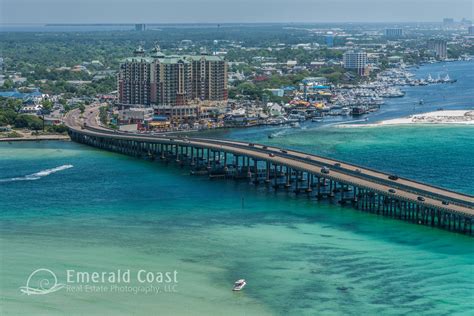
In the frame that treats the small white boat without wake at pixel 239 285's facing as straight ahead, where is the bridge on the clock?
The bridge is roughly at 11 o'clock from the small white boat without wake.

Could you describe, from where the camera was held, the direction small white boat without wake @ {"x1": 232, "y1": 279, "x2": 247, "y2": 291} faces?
facing away from the viewer and to the right of the viewer
